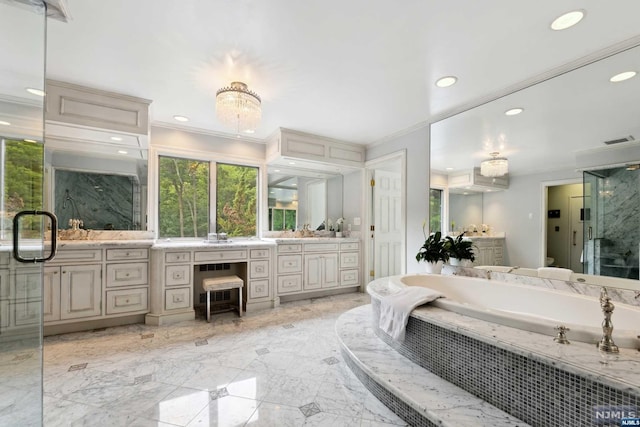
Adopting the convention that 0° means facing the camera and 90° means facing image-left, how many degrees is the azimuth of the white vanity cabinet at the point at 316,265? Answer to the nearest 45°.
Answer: approximately 315°

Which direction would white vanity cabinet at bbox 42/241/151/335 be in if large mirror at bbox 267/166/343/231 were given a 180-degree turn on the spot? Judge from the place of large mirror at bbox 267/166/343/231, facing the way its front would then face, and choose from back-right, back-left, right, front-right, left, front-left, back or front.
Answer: left

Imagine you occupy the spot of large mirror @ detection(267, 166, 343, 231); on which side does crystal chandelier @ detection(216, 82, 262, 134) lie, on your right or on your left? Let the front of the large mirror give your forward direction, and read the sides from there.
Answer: on your right

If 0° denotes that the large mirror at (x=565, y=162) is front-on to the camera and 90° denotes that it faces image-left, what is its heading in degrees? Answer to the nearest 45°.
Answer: approximately 45°

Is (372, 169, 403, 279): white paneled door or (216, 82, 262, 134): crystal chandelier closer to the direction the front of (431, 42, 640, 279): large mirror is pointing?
the crystal chandelier

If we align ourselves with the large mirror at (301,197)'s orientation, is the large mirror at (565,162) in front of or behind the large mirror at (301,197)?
in front

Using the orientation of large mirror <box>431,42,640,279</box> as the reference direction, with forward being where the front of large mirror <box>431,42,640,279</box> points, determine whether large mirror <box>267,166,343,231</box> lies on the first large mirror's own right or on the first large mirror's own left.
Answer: on the first large mirror's own right

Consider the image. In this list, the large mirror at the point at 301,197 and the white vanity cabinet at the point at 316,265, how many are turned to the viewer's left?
0

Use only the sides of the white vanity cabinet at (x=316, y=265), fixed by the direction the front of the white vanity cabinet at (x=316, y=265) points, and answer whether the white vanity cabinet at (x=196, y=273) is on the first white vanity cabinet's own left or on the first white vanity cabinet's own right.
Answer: on the first white vanity cabinet's own right

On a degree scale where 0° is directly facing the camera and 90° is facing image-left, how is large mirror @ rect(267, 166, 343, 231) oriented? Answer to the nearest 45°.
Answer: approximately 315°

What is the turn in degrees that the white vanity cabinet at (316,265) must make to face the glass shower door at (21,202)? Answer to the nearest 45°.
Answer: approximately 90° to its right

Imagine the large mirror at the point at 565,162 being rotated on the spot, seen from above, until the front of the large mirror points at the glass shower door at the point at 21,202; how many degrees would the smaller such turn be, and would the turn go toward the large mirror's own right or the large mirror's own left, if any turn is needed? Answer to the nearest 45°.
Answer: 0° — it already faces it
